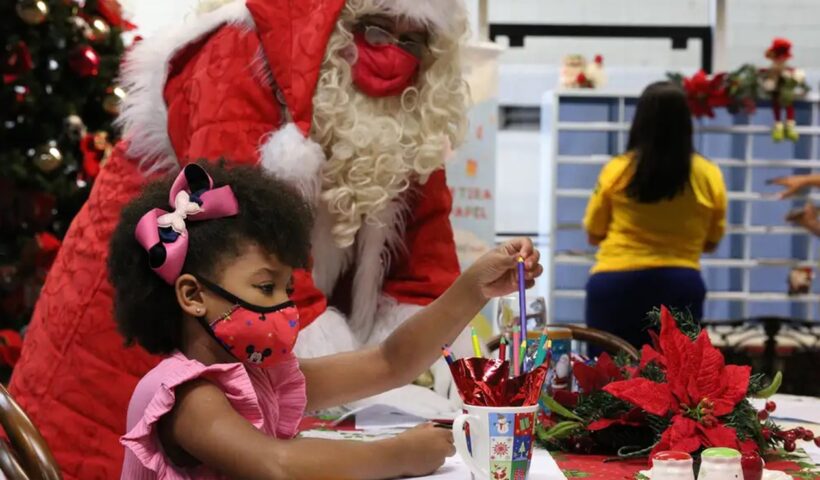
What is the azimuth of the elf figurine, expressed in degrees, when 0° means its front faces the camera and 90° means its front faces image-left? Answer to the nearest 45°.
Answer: approximately 0°

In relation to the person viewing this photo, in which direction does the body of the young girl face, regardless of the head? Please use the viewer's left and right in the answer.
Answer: facing to the right of the viewer

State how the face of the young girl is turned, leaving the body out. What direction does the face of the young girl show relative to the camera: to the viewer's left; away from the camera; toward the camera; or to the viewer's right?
to the viewer's right

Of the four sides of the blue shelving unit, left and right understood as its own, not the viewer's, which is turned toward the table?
front

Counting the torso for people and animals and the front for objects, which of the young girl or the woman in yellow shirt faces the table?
the young girl

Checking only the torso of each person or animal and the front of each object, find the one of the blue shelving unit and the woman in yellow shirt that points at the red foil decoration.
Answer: the blue shelving unit

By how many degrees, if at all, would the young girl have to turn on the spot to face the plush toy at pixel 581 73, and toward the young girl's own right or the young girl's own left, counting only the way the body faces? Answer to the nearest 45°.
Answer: approximately 90° to the young girl's own left

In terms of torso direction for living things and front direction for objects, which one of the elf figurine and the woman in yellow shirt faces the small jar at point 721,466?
the elf figurine

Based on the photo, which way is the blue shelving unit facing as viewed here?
toward the camera

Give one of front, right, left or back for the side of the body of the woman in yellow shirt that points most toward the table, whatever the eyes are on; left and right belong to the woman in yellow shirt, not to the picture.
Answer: back

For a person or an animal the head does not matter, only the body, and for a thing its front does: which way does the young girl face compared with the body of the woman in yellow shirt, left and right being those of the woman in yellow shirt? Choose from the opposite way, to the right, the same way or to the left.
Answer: to the right

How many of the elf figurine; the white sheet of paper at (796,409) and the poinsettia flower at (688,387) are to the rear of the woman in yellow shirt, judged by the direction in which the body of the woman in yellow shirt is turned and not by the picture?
2

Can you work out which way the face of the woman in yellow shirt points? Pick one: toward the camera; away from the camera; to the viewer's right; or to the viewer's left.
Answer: away from the camera

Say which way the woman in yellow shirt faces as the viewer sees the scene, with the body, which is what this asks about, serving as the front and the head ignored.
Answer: away from the camera
